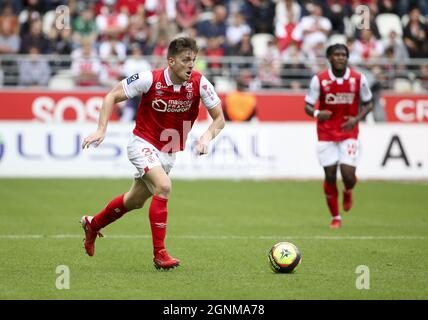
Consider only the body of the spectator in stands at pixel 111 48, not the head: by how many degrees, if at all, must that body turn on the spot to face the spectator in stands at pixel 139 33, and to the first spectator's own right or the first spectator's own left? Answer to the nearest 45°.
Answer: approximately 135° to the first spectator's own left

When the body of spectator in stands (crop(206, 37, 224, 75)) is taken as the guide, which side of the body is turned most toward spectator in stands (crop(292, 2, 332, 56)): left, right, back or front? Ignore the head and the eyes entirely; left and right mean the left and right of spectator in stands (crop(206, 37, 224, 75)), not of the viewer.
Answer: left

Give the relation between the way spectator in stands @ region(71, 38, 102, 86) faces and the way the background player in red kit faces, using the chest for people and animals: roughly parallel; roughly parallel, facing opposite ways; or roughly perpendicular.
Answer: roughly parallel

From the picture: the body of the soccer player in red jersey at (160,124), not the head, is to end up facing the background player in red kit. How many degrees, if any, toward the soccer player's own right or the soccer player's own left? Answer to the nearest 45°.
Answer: approximately 90° to the soccer player's own left

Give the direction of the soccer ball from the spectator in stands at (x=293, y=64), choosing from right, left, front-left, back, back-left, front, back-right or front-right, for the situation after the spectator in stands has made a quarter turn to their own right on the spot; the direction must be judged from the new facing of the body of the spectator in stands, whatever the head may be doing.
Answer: left

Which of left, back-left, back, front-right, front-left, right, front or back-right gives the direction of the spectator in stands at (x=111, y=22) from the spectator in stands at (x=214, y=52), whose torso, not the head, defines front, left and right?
right

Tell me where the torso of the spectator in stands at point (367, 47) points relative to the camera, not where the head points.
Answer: toward the camera

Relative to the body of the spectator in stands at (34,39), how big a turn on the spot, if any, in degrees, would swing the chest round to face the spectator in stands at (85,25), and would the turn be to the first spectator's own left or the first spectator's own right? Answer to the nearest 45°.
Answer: approximately 90° to the first spectator's own left

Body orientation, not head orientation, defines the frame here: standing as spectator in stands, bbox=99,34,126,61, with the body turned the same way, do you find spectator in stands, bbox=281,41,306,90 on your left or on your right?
on your left

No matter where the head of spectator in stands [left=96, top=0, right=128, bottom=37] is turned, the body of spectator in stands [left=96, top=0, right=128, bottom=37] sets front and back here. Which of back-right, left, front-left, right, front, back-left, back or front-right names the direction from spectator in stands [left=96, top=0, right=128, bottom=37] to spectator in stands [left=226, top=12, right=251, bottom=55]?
left

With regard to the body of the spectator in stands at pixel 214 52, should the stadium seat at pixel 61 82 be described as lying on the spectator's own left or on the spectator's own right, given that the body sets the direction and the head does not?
on the spectator's own right

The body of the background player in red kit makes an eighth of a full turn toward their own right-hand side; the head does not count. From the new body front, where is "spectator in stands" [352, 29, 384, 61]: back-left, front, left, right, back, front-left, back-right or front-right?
back-right

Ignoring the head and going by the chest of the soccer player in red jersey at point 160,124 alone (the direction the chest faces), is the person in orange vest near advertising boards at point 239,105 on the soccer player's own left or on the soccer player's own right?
on the soccer player's own left

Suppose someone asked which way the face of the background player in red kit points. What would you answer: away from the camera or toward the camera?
toward the camera

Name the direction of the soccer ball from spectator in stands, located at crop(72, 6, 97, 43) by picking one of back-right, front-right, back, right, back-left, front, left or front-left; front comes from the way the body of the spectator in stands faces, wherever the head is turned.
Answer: front

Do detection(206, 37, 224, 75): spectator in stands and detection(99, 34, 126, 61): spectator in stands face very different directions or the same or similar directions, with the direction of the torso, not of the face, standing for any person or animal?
same or similar directions

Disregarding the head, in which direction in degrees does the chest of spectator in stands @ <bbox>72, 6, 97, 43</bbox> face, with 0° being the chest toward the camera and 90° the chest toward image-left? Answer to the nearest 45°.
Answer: approximately 0°
